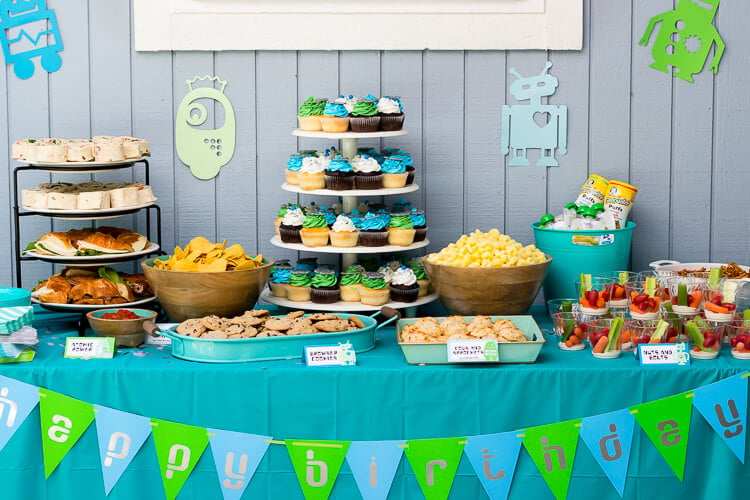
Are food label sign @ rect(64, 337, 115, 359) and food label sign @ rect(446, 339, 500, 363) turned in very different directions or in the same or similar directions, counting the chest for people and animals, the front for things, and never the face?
same or similar directions

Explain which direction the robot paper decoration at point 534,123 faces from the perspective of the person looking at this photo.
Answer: facing the viewer

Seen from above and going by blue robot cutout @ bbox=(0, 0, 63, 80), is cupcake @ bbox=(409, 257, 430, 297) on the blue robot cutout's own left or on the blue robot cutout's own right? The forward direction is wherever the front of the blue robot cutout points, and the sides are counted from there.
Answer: on the blue robot cutout's own left

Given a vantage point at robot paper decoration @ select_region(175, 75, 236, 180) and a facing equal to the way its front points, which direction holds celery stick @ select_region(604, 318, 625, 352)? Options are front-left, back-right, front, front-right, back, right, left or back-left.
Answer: front-left

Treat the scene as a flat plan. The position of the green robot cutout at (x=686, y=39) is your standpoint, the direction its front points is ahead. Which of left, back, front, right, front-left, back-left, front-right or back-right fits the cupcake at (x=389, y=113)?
front-right

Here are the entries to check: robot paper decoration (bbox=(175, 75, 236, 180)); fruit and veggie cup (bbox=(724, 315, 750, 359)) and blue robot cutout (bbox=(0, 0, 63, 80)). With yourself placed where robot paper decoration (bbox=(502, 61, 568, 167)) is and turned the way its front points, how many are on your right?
2

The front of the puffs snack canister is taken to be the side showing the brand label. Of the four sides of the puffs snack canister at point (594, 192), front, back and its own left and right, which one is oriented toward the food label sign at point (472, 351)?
front

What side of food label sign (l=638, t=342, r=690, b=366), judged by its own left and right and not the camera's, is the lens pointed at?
front

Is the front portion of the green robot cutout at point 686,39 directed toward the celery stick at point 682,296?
yes

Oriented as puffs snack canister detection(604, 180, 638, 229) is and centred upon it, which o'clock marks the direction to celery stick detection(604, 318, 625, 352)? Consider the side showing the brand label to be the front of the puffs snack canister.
The celery stick is roughly at 12 o'clock from the puffs snack canister.

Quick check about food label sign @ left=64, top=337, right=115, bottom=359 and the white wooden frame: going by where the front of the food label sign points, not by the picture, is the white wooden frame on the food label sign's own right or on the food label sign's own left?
on the food label sign's own left

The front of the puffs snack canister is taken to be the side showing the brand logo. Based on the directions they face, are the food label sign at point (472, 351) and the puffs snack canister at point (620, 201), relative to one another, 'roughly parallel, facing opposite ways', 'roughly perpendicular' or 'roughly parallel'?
roughly parallel

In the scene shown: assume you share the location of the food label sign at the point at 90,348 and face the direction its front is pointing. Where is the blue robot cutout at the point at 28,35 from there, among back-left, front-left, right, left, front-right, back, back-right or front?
back

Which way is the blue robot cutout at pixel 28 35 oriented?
toward the camera

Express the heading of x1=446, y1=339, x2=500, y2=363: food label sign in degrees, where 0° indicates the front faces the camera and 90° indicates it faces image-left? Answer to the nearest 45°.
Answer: approximately 0°

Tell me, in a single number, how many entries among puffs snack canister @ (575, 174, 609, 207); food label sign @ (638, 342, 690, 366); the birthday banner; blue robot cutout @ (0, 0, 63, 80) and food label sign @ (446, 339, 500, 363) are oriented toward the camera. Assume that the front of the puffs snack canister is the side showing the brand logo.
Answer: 5

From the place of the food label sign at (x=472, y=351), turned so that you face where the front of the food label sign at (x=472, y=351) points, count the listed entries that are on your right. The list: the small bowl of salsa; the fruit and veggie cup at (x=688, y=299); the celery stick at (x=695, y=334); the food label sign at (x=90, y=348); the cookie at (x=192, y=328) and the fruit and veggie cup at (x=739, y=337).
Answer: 3
